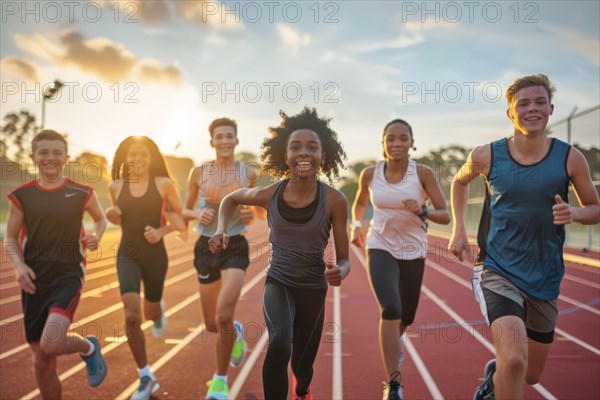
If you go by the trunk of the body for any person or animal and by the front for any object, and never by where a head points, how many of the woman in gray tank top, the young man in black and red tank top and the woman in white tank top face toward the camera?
3

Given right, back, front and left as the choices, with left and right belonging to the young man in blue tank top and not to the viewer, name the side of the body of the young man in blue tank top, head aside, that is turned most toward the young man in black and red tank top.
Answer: right

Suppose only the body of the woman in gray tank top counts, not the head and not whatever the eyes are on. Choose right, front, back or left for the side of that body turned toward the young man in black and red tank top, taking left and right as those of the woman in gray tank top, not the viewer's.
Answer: right

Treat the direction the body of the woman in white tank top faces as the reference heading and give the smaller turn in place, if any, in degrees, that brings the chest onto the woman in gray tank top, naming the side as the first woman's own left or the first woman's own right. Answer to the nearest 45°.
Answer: approximately 45° to the first woman's own right

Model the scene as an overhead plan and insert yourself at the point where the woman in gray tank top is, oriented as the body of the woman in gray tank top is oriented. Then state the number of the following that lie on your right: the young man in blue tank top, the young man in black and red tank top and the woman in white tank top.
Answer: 1

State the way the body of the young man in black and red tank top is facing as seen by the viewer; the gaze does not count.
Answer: toward the camera

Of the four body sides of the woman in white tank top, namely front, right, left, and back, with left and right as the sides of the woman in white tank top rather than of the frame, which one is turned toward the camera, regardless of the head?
front

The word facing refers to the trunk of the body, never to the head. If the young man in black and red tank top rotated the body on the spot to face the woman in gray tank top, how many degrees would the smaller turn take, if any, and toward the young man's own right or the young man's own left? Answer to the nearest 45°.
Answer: approximately 45° to the young man's own left
